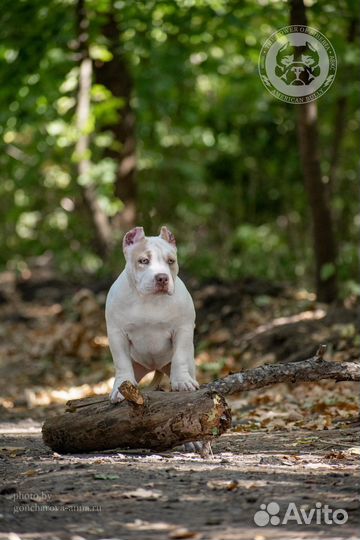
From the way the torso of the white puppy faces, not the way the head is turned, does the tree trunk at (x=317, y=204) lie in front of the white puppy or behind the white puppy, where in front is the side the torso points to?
behind

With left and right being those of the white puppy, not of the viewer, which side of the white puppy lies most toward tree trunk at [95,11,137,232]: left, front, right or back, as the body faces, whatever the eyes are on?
back

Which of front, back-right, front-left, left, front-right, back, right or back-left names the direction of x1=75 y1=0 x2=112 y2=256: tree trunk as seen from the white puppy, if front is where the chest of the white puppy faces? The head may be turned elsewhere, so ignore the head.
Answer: back

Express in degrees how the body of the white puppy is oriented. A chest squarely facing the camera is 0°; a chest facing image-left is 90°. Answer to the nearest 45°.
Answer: approximately 0°
